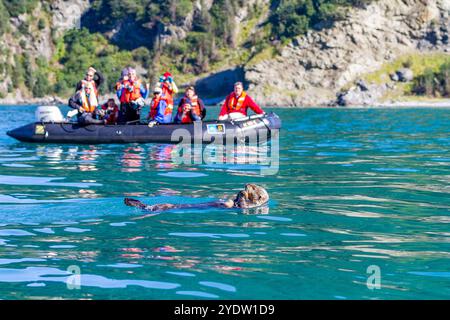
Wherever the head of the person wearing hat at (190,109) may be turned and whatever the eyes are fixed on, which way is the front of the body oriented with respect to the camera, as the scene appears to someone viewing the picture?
toward the camera

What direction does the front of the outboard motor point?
to the viewer's right

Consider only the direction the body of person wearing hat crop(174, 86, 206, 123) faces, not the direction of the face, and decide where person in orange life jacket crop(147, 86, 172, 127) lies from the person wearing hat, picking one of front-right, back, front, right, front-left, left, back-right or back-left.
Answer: right

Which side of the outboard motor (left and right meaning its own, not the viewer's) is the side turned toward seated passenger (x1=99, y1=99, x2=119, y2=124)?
front

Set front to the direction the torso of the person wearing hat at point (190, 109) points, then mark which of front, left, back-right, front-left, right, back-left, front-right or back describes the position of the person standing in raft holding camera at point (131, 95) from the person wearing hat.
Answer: right

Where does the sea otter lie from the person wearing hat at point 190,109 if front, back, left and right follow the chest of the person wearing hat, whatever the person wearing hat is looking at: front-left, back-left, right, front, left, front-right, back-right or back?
front

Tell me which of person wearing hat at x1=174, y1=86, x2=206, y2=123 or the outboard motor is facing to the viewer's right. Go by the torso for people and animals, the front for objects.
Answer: the outboard motor

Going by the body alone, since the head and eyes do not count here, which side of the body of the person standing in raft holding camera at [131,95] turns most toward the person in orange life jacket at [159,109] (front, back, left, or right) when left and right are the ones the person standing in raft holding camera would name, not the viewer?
left

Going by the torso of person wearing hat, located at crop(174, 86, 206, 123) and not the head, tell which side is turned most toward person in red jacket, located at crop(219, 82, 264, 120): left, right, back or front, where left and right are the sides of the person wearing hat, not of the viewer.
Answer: left

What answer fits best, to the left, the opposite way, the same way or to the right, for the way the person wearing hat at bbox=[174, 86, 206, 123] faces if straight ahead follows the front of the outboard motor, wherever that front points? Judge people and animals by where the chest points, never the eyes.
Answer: to the right

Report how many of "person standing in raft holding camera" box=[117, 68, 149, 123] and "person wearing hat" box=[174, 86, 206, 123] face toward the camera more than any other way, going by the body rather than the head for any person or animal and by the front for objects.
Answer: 2

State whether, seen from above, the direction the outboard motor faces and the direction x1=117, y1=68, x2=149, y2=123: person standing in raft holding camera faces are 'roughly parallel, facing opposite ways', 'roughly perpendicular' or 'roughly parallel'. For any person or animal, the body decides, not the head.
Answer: roughly perpendicular

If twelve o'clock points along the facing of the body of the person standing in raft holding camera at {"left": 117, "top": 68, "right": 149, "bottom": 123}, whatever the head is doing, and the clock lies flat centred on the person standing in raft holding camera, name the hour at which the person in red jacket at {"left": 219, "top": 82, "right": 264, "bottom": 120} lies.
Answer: The person in red jacket is roughly at 9 o'clock from the person standing in raft holding camera.
